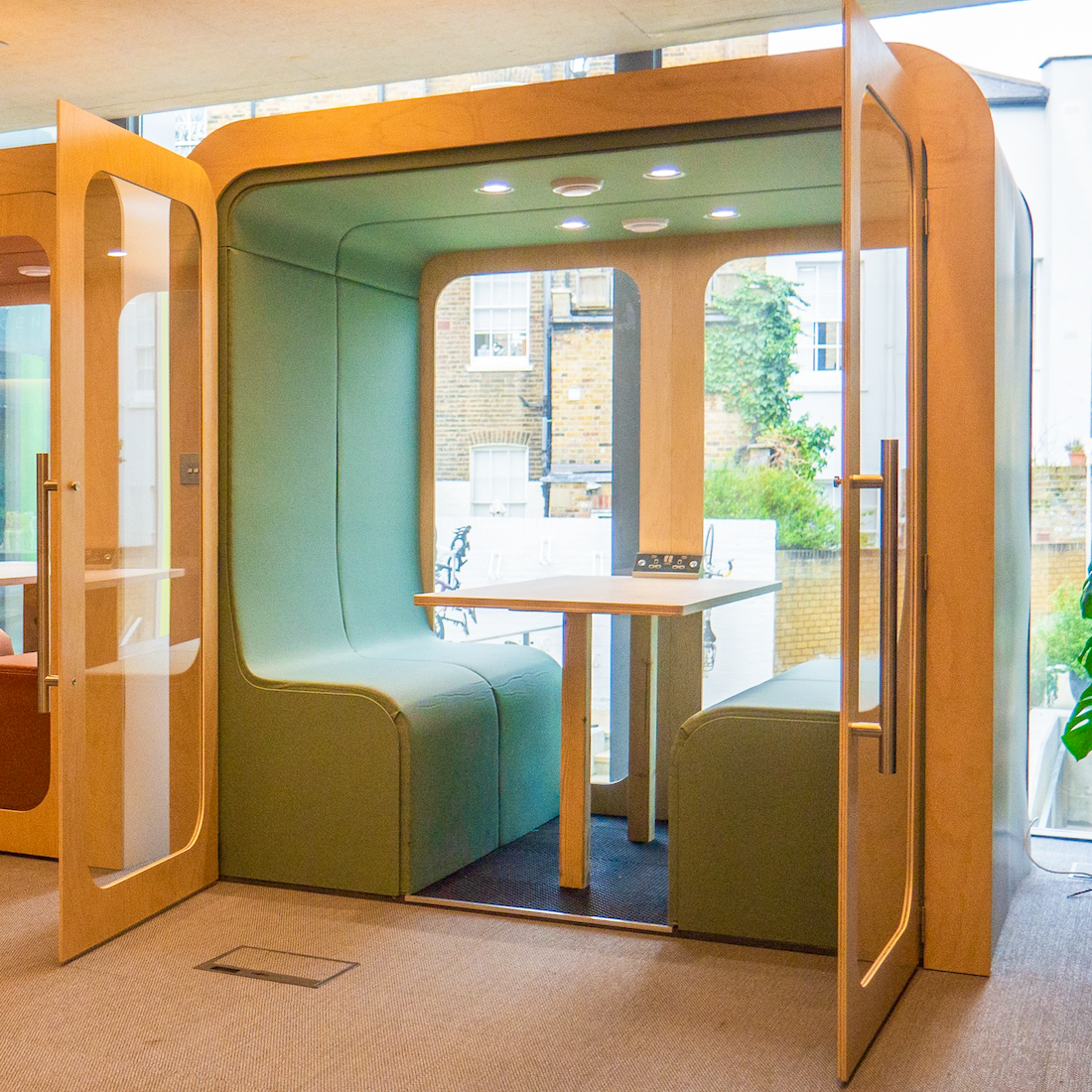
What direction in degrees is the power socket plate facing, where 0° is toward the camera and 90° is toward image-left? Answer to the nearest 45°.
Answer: approximately 0°

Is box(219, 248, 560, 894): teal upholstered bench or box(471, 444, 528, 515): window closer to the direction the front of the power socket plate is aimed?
the teal upholstered bench
